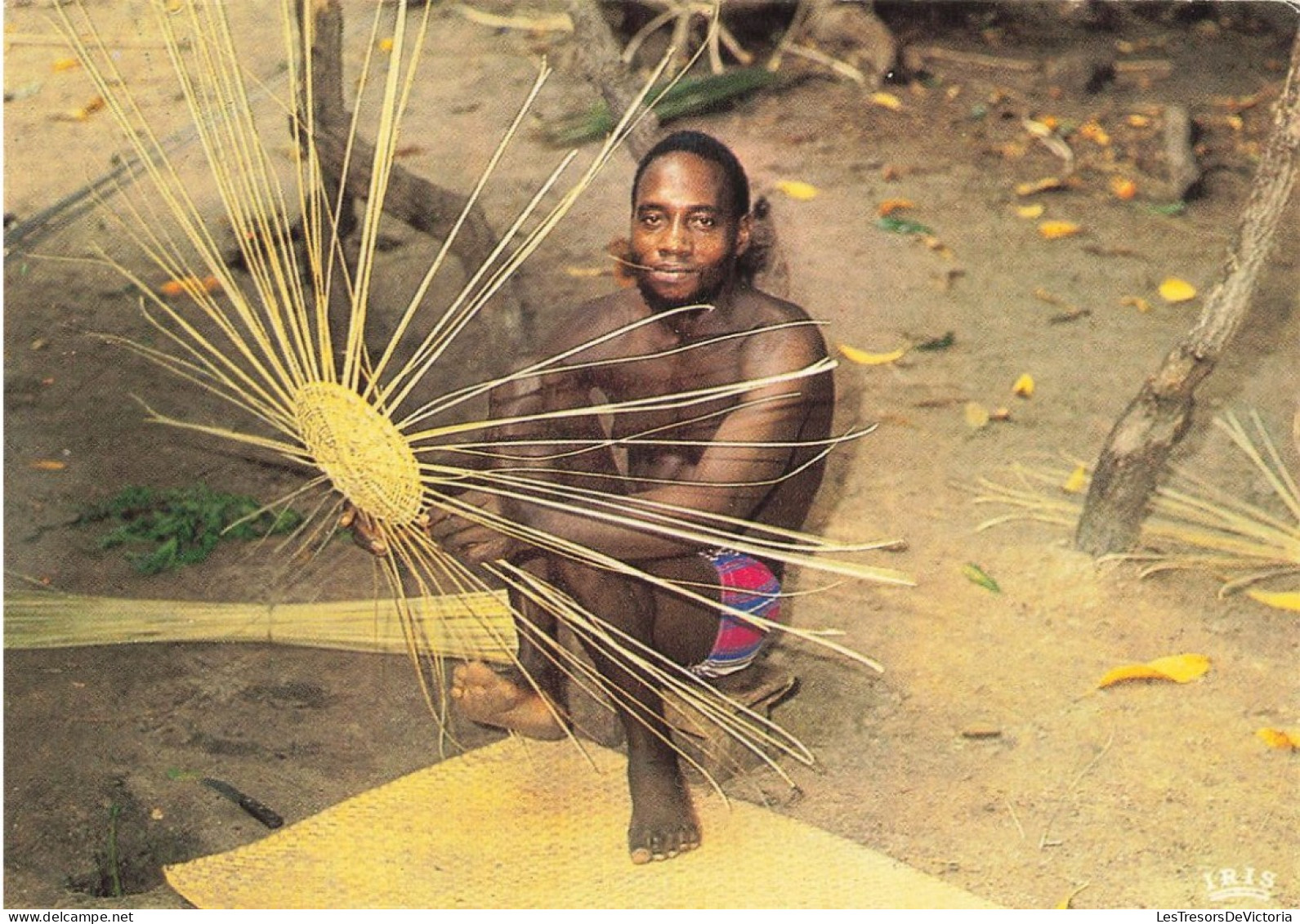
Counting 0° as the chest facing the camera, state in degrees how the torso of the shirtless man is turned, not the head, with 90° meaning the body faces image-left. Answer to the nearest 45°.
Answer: approximately 45°

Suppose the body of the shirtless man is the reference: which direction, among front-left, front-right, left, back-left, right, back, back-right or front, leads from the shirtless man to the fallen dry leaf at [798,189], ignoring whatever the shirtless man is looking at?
back-right

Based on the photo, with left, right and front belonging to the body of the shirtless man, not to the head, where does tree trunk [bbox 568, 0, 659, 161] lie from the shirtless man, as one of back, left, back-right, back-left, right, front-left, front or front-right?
back-right

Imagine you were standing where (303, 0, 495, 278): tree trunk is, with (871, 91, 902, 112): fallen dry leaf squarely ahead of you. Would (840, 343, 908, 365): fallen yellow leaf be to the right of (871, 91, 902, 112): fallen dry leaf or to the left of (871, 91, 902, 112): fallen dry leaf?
right

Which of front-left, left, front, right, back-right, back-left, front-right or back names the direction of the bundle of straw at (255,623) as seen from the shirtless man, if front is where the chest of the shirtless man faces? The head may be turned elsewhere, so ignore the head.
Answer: right

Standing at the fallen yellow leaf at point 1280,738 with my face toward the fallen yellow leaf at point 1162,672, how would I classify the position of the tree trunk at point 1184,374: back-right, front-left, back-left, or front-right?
front-right

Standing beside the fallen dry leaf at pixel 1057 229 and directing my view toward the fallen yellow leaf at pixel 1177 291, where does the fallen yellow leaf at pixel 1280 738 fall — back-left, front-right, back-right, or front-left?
front-right

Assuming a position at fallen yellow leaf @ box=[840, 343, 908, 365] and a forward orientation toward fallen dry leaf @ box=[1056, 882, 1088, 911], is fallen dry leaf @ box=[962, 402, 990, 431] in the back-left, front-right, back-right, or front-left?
front-left
